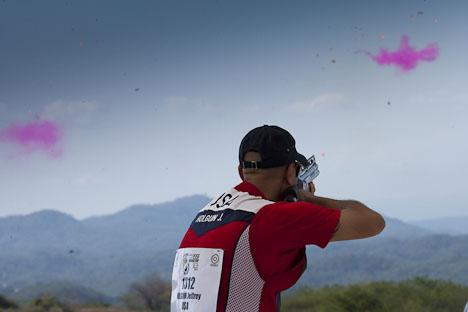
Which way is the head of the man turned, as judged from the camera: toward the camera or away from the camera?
away from the camera

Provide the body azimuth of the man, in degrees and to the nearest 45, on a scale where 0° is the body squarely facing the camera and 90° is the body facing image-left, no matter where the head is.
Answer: approximately 225°
